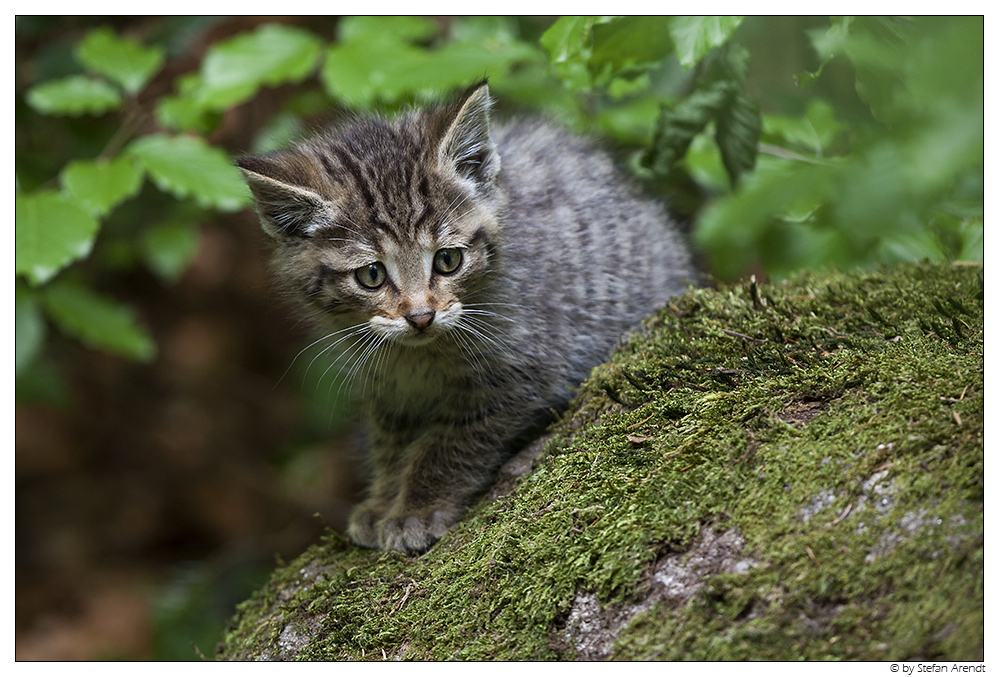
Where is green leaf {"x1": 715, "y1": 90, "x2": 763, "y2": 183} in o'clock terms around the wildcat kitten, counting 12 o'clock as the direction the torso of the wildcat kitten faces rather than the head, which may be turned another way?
The green leaf is roughly at 7 o'clock from the wildcat kitten.

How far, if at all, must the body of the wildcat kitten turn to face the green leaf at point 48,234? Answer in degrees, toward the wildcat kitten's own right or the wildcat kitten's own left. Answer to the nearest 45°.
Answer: approximately 45° to the wildcat kitten's own right

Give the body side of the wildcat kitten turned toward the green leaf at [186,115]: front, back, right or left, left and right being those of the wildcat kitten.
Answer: right

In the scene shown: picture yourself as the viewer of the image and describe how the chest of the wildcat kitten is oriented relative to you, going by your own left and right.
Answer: facing the viewer and to the left of the viewer

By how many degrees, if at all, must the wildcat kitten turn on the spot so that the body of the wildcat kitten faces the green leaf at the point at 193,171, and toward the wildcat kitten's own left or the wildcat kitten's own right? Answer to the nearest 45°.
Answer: approximately 90° to the wildcat kitten's own right
